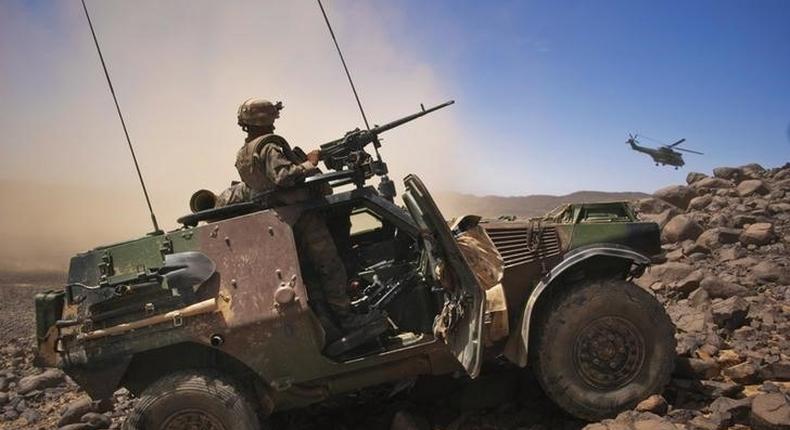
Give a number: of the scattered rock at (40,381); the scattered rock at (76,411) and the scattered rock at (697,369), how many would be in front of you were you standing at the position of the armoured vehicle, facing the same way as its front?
1

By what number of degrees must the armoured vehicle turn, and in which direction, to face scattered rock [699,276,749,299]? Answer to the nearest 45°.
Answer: approximately 45° to its left

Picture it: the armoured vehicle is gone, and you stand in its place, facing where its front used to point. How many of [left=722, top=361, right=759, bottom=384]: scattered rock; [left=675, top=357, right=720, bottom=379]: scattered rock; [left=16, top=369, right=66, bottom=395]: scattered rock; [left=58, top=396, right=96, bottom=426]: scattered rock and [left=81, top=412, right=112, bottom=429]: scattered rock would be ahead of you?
2

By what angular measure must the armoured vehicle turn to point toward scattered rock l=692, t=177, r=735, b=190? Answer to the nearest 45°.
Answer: approximately 45° to its left

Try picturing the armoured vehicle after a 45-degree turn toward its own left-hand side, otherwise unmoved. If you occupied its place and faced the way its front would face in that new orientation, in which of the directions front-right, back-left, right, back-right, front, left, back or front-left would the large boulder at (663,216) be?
front

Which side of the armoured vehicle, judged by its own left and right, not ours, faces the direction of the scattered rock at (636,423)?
front

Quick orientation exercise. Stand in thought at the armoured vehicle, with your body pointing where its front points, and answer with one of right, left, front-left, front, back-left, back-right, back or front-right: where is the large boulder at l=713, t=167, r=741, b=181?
front-left

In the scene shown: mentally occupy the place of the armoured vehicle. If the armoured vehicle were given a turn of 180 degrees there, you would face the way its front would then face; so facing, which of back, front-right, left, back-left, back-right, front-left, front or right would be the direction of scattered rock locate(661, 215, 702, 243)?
back-right

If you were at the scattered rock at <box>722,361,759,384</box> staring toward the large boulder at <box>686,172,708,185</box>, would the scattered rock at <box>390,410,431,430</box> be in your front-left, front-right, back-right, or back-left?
back-left

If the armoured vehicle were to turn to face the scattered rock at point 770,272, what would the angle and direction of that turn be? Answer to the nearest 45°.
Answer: approximately 45° to its left

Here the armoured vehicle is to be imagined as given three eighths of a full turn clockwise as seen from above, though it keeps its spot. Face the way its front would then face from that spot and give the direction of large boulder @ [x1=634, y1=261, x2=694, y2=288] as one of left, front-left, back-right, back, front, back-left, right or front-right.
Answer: back

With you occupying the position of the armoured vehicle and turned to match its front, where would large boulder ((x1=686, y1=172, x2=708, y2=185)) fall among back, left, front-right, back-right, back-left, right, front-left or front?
front-left

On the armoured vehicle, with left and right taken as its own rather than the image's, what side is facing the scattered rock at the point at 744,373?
front

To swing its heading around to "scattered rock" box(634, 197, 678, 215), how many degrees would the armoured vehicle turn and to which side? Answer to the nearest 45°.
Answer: approximately 45° to its left

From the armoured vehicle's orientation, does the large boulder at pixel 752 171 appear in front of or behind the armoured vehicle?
in front

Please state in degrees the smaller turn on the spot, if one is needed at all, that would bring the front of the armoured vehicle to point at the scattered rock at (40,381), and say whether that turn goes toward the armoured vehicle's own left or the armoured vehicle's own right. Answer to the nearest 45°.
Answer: approximately 135° to the armoured vehicle's own left

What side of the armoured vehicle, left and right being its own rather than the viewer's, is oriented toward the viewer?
right

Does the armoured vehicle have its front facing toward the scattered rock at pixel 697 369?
yes

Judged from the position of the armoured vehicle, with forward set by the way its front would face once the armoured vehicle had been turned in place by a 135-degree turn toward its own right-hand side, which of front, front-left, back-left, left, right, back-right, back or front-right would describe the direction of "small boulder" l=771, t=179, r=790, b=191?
back

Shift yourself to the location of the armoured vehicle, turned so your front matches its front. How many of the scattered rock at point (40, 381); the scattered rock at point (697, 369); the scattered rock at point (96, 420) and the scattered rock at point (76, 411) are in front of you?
1

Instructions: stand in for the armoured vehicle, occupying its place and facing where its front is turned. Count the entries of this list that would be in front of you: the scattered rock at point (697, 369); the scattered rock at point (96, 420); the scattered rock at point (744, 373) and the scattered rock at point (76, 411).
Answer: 2
